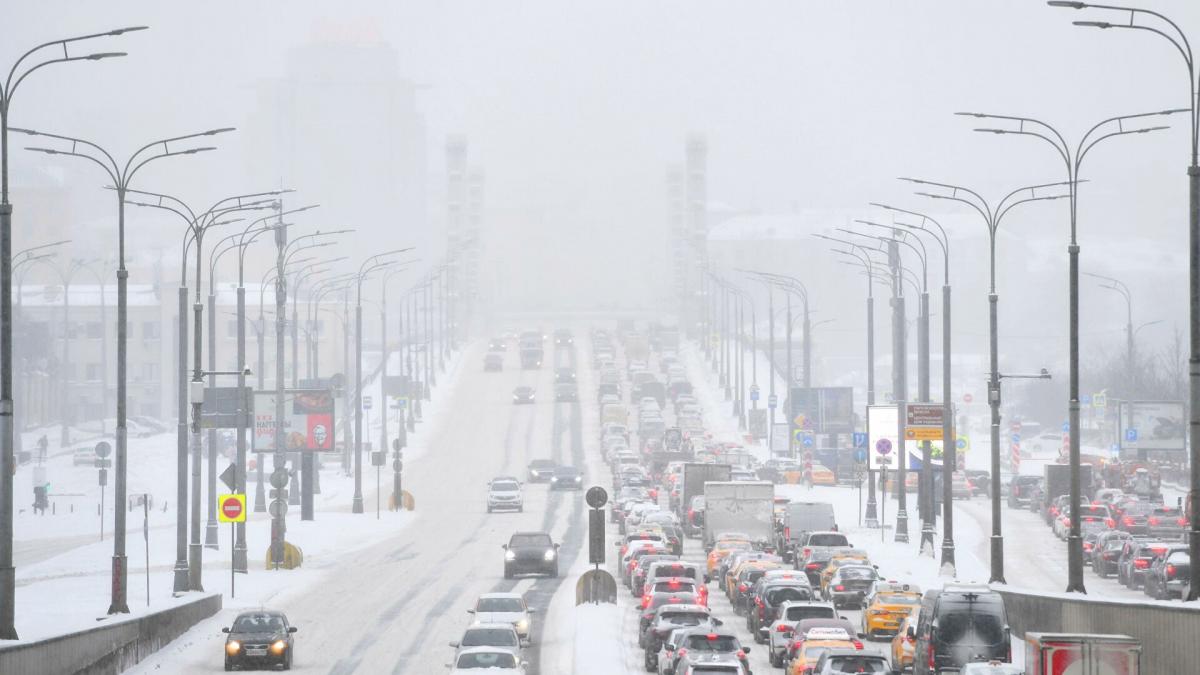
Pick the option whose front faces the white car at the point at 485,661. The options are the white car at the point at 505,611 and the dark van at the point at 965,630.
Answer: the white car at the point at 505,611

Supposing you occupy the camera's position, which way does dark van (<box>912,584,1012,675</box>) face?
facing away from the viewer

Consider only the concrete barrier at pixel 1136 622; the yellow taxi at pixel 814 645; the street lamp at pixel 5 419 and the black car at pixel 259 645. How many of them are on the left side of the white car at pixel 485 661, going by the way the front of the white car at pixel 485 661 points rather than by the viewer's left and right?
2

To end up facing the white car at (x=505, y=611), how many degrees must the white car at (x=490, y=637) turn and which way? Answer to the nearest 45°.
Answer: approximately 180°

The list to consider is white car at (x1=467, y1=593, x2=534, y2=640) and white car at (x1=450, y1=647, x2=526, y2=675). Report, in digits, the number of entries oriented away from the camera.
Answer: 0

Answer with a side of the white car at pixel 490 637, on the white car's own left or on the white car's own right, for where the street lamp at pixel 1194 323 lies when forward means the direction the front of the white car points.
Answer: on the white car's own left

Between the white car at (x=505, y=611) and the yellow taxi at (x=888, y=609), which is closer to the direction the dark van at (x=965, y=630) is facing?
the yellow taxi

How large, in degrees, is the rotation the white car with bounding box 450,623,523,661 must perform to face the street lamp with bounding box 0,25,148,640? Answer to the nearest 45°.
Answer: approximately 45° to its right

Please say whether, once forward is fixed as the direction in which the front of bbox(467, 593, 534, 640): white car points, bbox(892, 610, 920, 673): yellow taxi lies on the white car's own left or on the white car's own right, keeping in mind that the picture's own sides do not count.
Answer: on the white car's own left

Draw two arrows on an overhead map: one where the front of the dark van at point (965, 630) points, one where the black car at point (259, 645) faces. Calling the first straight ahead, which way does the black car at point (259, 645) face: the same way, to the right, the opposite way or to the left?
the opposite way

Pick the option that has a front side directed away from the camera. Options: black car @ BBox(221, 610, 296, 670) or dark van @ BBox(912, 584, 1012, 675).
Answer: the dark van

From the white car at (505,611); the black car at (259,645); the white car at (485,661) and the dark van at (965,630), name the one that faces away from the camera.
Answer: the dark van

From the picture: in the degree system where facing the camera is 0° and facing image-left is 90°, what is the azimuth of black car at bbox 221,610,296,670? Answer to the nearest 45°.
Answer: approximately 0°
